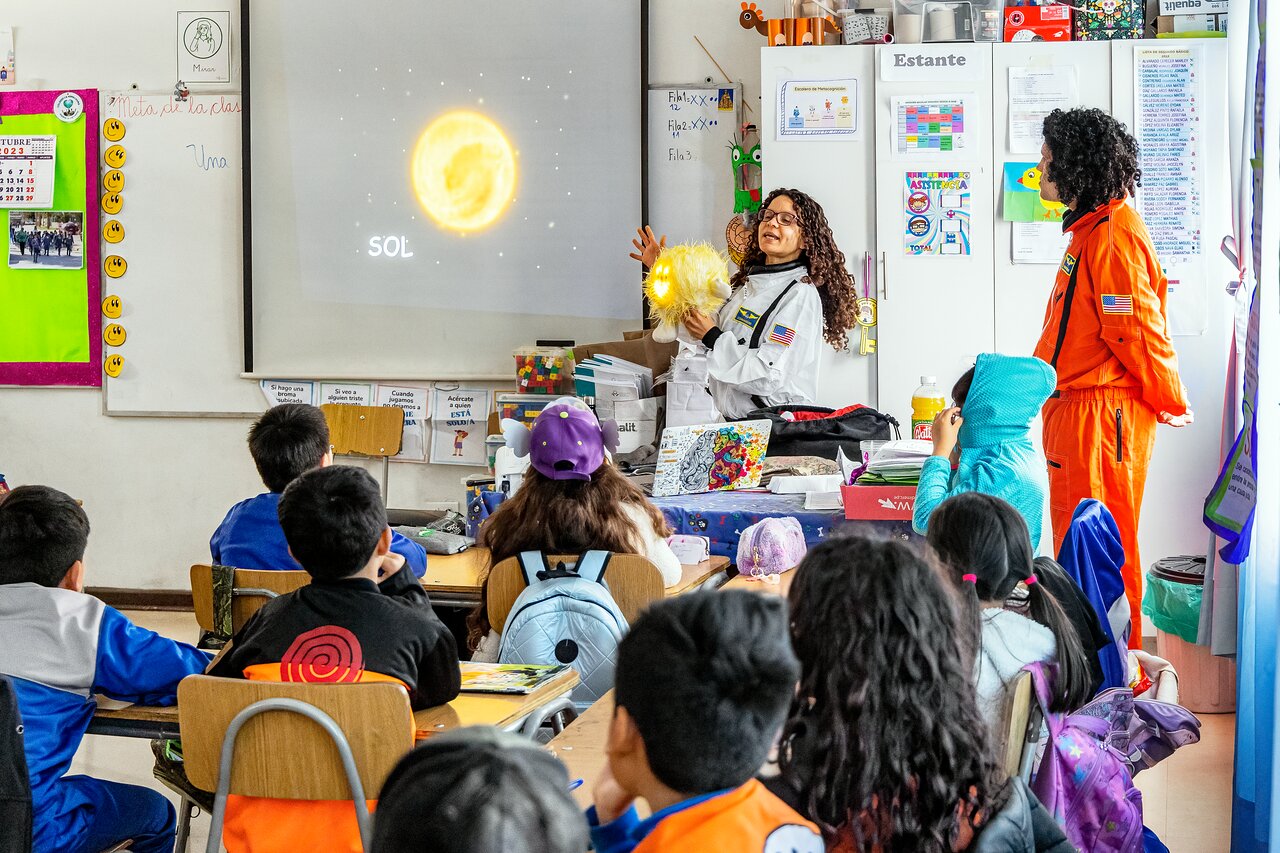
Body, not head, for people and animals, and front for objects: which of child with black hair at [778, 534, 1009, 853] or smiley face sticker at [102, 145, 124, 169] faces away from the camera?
the child with black hair

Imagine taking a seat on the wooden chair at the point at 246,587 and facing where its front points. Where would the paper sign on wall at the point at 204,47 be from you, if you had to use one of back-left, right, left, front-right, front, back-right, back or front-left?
front

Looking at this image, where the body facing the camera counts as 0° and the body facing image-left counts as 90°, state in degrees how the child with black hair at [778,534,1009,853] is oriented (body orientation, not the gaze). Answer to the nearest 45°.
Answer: approximately 180°

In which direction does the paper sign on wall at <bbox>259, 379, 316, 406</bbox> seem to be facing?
toward the camera

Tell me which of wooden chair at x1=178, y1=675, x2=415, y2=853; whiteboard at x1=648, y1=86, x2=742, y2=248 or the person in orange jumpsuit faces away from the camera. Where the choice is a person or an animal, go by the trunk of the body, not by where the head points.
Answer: the wooden chair

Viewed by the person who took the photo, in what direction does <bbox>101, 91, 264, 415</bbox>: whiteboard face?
facing the viewer

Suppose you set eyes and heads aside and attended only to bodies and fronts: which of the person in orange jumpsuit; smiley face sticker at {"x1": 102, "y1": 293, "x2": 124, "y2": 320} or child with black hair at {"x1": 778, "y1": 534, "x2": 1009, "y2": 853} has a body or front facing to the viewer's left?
the person in orange jumpsuit

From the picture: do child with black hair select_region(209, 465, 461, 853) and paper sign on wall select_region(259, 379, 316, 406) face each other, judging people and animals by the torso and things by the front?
yes

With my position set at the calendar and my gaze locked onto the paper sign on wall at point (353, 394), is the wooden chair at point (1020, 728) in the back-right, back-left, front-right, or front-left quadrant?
front-right

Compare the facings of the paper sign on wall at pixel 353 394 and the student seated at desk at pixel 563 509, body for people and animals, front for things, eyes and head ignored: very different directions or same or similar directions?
very different directions

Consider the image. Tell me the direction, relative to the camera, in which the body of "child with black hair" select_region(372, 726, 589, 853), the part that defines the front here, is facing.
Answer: away from the camera

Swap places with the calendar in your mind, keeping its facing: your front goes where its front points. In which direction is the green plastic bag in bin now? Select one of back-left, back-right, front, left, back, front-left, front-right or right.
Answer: front-left

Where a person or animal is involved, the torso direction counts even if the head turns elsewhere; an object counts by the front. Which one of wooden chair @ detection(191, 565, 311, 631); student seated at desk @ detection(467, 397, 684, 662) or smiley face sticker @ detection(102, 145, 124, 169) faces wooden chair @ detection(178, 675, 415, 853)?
the smiley face sticker

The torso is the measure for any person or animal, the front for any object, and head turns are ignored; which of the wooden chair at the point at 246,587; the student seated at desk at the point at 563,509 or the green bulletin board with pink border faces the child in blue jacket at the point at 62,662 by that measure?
the green bulletin board with pink border

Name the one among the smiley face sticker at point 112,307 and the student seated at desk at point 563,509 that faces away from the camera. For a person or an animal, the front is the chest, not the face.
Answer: the student seated at desk

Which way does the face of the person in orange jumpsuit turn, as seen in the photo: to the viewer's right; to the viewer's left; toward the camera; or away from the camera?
to the viewer's left
